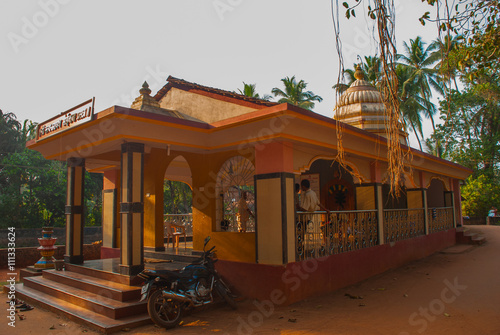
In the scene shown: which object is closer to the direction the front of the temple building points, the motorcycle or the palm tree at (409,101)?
the motorcycle

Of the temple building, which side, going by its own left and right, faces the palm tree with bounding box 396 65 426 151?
back

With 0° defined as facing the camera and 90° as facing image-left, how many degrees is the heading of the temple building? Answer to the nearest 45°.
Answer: approximately 45°

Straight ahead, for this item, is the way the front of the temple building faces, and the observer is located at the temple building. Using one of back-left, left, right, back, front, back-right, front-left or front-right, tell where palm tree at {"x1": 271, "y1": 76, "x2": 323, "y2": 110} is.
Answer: back-right
